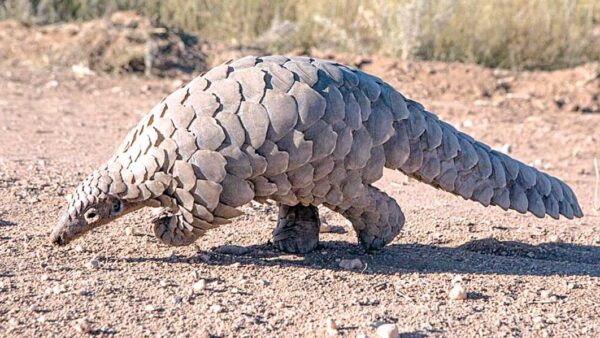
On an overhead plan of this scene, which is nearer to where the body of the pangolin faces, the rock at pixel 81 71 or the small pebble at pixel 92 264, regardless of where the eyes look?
the small pebble

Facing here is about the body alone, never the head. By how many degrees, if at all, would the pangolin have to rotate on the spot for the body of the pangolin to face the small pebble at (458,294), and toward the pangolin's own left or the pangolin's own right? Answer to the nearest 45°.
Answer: approximately 180°

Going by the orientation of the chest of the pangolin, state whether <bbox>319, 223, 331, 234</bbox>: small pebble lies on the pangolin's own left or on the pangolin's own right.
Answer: on the pangolin's own right

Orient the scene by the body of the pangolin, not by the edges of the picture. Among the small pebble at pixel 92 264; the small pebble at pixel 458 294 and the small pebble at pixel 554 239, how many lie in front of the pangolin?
1

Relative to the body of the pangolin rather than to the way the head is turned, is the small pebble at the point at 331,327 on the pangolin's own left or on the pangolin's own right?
on the pangolin's own left

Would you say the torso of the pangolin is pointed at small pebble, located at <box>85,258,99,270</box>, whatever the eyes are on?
yes

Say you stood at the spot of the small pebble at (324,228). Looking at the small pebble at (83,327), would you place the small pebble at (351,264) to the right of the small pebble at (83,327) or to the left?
left

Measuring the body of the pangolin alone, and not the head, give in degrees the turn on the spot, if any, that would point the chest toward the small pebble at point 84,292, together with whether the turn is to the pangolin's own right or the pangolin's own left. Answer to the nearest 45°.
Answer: approximately 45° to the pangolin's own left

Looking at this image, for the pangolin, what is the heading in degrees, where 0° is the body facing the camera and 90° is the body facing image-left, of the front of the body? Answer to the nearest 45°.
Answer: approximately 90°
